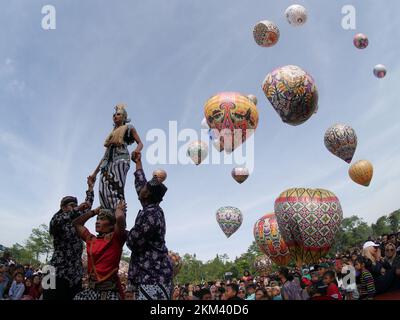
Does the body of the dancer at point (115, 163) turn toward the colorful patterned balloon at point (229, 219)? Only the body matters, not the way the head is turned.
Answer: no

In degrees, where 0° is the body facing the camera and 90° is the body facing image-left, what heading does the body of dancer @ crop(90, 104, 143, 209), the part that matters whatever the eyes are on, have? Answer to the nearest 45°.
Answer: approximately 45°

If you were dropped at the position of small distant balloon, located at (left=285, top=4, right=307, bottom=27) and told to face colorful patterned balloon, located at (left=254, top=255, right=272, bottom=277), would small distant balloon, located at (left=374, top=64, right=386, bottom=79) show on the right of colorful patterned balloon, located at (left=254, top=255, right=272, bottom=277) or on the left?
right

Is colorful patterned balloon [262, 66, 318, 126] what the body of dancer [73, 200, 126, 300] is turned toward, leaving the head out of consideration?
no

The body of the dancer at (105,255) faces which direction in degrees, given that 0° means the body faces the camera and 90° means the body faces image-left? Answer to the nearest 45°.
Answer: approximately 45°

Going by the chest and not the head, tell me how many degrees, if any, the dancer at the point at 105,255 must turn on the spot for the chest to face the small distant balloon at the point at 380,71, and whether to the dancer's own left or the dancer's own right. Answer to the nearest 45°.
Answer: approximately 180°

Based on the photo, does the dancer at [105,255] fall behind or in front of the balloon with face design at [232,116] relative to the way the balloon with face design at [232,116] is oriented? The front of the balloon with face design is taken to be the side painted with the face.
in front

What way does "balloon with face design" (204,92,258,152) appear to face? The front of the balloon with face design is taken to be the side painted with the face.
toward the camera

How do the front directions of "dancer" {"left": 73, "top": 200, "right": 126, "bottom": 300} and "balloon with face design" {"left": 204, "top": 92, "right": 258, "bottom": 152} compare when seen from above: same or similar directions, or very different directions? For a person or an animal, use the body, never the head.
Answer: same or similar directions

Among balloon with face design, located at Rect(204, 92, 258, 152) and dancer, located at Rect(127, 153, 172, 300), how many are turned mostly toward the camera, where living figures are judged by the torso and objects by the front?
1

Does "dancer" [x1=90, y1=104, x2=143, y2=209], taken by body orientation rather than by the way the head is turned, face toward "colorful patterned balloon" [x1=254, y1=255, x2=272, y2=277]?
no
